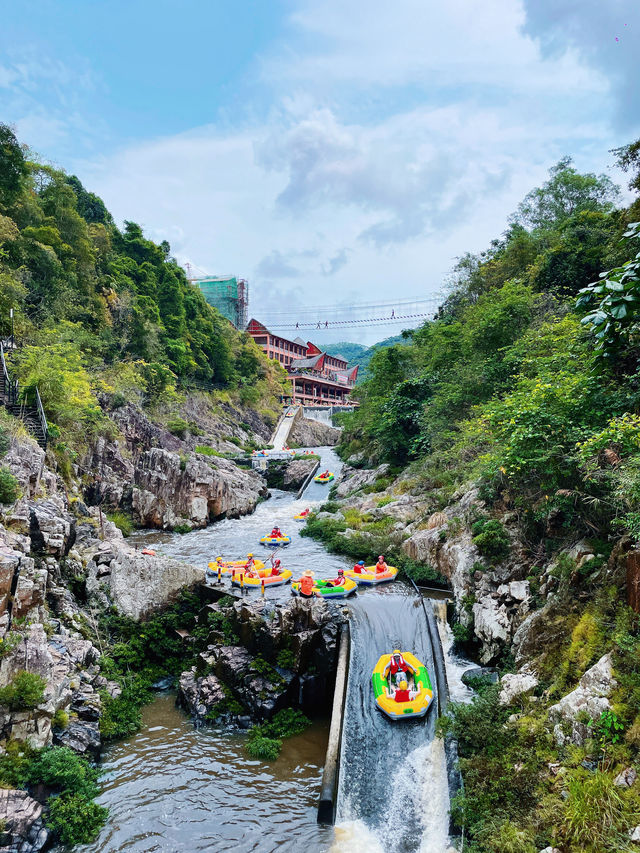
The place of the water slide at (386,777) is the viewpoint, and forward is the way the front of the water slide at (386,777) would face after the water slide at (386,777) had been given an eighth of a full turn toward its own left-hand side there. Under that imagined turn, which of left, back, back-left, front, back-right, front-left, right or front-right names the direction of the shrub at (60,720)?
back-right

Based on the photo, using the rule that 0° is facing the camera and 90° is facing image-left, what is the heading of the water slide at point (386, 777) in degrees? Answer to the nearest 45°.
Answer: approximately 0°

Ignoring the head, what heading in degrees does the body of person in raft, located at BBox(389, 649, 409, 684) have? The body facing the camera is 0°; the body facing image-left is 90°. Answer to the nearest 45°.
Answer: approximately 0°

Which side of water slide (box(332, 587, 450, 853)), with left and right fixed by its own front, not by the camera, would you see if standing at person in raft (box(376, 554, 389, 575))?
back
